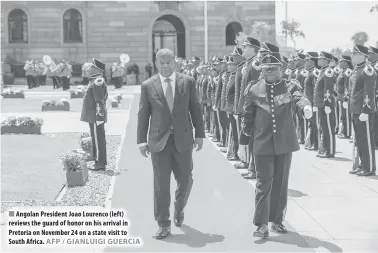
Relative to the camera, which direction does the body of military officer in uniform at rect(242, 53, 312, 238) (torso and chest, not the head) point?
toward the camera

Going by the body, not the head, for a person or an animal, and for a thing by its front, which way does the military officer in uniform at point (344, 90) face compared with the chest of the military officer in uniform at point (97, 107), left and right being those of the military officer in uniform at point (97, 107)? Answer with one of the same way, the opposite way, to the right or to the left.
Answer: the opposite way

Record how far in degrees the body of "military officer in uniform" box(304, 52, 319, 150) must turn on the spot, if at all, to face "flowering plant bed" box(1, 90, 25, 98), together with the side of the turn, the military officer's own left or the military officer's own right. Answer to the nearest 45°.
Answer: approximately 45° to the military officer's own right

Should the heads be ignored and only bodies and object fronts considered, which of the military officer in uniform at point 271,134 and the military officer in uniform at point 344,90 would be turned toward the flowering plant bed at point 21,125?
the military officer in uniform at point 344,90

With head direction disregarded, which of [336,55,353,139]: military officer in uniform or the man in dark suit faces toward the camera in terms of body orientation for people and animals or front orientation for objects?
the man in dark suit

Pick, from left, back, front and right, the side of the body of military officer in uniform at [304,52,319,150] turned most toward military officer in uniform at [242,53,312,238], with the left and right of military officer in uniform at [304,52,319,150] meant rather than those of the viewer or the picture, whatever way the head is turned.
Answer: left

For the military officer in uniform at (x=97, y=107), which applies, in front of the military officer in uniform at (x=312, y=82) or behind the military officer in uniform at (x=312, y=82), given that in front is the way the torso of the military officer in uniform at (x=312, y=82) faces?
in front

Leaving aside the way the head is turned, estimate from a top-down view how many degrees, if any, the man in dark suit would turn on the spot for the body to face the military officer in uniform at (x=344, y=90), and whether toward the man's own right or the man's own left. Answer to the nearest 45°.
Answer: approximately 135° to the man's own left

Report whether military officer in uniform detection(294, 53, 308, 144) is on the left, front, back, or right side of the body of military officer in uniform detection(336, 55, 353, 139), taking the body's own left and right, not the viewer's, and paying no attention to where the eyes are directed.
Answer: front

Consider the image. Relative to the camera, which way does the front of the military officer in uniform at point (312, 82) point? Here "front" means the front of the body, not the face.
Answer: to the viewer's left

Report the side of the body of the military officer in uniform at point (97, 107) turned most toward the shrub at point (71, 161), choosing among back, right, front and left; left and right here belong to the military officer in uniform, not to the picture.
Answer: right

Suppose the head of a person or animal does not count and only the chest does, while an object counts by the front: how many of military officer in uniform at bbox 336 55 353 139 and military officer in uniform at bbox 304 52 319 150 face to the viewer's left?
2

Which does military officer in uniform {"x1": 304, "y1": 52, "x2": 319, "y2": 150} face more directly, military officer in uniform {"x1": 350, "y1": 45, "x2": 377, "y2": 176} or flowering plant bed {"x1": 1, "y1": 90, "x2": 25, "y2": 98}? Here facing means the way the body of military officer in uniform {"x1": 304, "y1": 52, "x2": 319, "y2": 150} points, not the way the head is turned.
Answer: the flowering plant bed

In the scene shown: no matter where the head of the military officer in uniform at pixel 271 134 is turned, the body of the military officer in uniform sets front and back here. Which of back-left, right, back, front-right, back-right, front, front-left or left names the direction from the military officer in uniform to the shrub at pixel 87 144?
back-right

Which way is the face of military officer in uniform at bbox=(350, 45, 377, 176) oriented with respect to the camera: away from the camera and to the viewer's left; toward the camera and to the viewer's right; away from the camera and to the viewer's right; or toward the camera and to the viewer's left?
toward the camera and to the viewer's left
